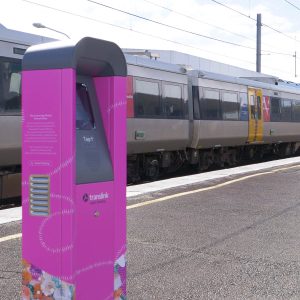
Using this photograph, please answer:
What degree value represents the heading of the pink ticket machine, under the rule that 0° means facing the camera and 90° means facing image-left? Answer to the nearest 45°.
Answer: approximately 315°

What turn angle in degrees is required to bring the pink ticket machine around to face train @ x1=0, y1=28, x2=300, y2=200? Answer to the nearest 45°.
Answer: approximately 135° to its left
